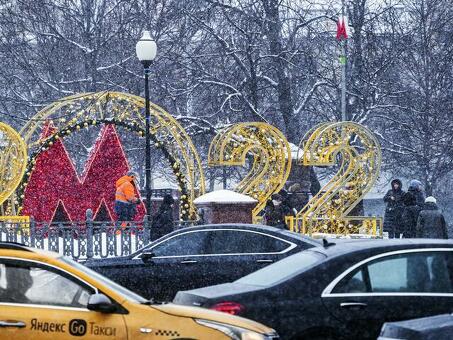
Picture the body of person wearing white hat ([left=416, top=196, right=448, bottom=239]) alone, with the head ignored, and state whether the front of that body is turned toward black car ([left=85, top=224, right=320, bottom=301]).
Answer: no

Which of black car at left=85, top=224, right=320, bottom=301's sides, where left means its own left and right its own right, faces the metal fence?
right

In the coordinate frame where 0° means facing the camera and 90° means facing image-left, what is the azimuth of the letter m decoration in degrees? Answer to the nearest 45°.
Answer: approximately 0°

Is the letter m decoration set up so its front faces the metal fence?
yes

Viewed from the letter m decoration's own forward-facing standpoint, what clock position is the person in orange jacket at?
The person in orange jacket is roughly at 11 o'clock from the letter m decoration.

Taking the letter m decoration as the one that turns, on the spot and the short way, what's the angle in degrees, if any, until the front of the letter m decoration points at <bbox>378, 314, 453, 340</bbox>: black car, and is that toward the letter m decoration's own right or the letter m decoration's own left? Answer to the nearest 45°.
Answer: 0° — it already faces it

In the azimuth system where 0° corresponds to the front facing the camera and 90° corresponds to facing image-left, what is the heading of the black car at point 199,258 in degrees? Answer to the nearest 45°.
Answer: approximately 90°

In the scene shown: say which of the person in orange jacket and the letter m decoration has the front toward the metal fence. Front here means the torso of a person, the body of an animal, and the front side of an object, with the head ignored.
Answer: the letter m decoration

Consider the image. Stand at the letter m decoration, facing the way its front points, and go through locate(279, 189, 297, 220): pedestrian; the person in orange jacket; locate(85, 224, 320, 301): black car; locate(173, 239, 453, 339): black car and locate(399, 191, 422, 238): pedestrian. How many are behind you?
0
